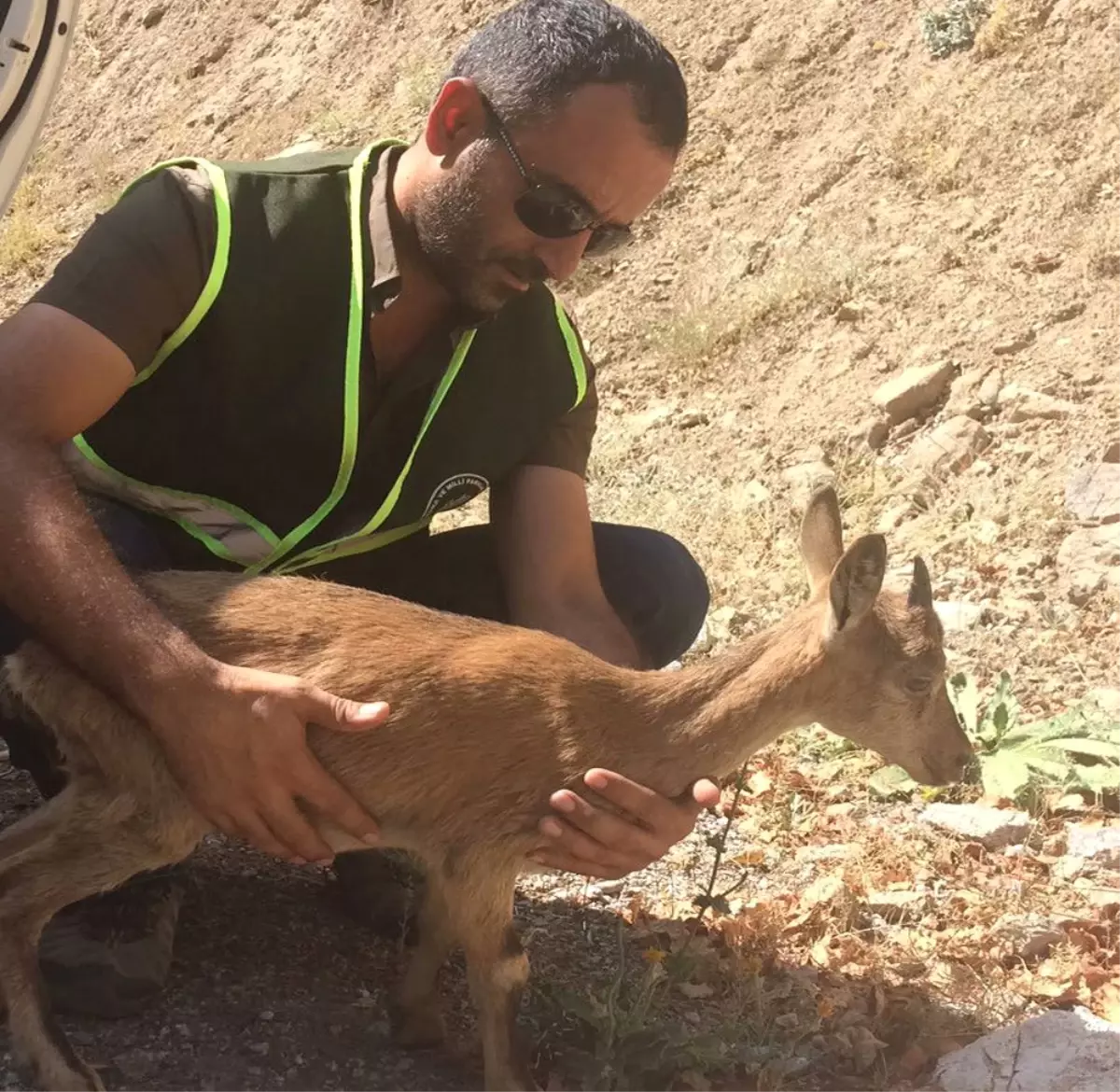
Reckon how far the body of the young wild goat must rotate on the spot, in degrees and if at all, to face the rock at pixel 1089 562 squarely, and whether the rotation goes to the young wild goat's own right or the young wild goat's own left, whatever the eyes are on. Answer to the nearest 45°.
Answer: approximately 45° to the young wild goat's own left

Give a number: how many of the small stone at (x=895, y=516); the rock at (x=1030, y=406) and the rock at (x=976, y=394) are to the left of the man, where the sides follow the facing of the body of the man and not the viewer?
3

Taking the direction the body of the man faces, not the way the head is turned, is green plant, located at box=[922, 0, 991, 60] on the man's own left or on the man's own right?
on the man's own left

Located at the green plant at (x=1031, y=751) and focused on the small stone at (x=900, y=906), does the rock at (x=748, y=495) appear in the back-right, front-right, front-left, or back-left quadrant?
back-right

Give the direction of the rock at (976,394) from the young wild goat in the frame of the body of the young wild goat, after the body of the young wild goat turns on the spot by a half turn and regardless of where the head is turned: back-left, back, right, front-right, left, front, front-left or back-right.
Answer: back-right

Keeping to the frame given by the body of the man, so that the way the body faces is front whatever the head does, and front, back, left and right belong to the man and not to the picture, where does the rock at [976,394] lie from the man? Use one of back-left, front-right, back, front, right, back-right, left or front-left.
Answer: left

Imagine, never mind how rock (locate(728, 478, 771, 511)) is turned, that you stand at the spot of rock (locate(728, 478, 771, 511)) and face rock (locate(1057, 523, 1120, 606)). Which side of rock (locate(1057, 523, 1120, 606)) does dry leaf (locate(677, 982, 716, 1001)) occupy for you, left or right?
right

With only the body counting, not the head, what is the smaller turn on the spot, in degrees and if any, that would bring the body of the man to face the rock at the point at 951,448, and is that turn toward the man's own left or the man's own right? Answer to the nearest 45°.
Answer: approximately 90° to the man's own left

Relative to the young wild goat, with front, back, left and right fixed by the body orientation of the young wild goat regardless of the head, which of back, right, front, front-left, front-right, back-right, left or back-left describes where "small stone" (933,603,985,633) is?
front-left

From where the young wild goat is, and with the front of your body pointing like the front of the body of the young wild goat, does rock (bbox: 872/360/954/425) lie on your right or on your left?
on your left

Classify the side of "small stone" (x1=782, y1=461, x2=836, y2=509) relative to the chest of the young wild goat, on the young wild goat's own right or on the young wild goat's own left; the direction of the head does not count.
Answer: on the young wild goat's own left

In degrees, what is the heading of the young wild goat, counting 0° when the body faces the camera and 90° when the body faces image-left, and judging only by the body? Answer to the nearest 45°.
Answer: approximately 270°
